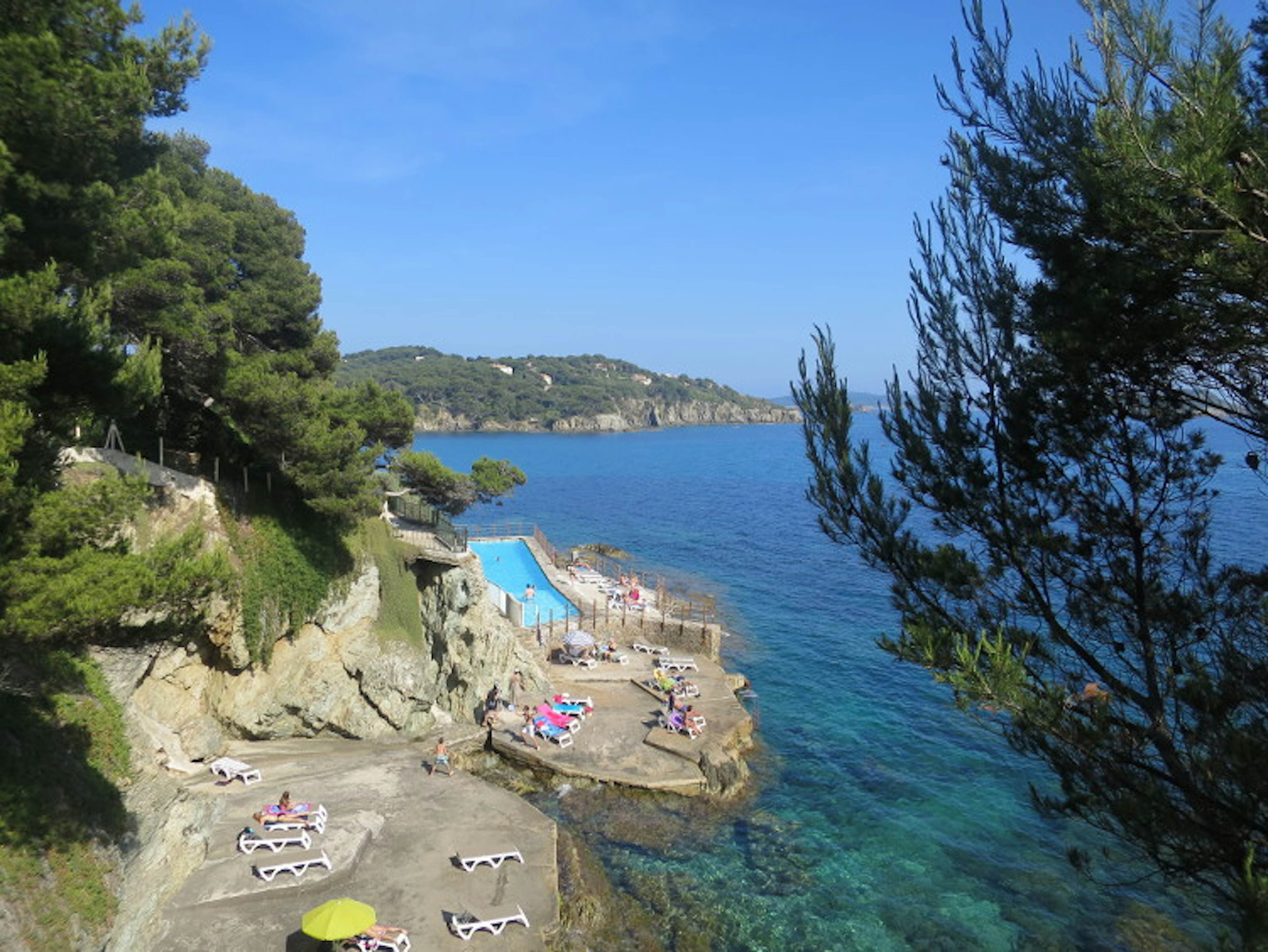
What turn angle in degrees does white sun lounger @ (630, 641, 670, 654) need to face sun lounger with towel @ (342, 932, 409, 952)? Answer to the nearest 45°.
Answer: approximately 90° to its right

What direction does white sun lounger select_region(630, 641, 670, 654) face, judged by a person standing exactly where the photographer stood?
facing to the right of the viewer

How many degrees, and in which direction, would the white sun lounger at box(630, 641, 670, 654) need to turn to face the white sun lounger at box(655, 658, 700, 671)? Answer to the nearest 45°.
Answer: approximately 45° to its right

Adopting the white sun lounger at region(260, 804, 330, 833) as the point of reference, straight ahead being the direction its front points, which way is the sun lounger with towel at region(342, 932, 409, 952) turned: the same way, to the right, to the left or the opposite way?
the same way

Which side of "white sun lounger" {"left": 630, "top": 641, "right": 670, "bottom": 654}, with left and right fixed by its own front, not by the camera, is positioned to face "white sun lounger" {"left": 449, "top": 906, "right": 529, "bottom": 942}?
right
